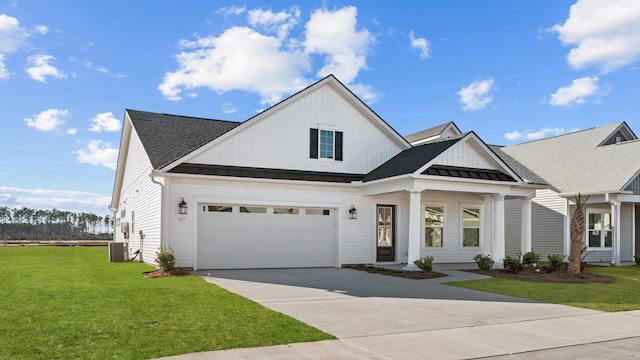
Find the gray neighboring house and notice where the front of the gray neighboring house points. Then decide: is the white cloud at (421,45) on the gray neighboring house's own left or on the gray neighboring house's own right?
on the gray neighboring house's own right

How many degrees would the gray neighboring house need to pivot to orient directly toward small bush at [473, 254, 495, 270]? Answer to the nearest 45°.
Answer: approximately 45° to its right

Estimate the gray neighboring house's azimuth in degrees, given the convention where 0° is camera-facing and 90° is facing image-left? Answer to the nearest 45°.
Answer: approximately 315°

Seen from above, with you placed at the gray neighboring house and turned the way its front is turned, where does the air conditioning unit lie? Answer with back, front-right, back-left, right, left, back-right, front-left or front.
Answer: right

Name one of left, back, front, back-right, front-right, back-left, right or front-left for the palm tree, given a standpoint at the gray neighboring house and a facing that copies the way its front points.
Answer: front-right
